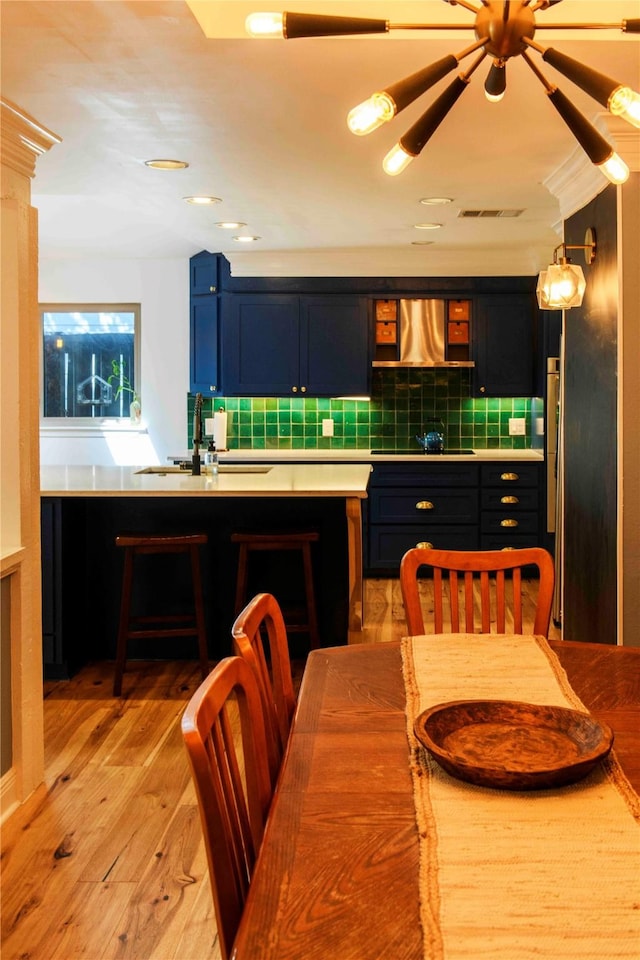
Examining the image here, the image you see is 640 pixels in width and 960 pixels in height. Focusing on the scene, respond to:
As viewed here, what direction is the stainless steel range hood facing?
toward the camera

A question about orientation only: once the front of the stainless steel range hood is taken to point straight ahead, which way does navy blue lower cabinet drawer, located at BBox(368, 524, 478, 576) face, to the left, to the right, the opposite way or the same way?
the same way

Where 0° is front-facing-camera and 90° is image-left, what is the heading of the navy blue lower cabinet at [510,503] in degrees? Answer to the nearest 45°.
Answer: approximately 0°

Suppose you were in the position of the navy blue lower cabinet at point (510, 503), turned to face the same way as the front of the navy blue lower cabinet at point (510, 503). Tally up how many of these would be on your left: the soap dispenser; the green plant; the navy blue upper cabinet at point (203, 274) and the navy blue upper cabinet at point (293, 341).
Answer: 0

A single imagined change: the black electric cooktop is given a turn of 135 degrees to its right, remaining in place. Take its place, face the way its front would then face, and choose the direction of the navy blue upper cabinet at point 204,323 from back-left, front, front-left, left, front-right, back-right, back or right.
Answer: front-left

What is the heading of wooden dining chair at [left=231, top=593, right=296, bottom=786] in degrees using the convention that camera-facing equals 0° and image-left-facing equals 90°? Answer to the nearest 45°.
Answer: approximately 270°

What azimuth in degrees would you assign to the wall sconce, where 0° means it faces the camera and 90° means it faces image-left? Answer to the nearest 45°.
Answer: approximately 90°

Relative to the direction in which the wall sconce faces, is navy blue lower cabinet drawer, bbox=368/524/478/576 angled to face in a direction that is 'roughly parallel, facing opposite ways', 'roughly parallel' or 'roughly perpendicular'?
roughly perpendicular

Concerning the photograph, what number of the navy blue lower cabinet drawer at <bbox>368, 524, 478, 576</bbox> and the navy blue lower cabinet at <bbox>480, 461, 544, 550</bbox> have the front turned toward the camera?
2

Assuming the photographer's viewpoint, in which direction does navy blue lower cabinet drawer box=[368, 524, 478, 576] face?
facing the viewer

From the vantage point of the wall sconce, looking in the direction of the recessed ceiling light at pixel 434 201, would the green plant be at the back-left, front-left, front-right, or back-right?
front-left

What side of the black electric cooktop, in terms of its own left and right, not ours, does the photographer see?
front

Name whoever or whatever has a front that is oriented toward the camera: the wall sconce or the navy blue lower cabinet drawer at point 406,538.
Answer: the navy blue lower cabinet drawer

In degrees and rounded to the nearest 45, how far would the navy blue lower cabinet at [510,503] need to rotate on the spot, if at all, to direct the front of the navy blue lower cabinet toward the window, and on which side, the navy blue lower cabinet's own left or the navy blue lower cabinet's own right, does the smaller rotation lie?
approximately 90° to the navy blue lower cabinet's own right

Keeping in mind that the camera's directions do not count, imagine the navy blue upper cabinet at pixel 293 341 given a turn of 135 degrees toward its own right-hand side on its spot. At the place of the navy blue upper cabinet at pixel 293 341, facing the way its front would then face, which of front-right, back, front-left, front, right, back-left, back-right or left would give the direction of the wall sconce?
back-left

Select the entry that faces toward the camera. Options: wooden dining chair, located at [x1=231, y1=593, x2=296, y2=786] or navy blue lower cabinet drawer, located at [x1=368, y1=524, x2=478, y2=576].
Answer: the navy blue lower cabinet drawer

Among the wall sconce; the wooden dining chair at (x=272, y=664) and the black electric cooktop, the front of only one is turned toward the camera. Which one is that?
the black electric cooktop

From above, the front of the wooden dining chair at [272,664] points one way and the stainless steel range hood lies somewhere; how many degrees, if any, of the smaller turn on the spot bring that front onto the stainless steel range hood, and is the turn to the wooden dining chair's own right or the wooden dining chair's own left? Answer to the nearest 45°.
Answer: approximately 90° to the wooden dining chair's own left
